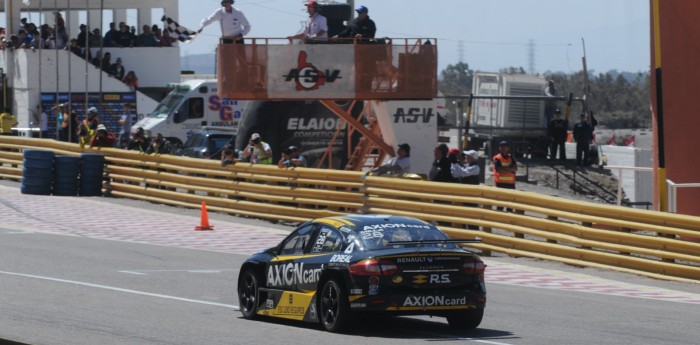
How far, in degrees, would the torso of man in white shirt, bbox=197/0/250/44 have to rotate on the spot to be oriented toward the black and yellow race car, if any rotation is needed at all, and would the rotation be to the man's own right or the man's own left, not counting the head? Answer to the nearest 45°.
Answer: approximately 45° to the man's own left

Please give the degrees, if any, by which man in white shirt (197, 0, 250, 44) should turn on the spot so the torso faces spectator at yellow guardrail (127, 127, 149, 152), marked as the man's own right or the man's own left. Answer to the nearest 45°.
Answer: approximately 90° to the man's own right

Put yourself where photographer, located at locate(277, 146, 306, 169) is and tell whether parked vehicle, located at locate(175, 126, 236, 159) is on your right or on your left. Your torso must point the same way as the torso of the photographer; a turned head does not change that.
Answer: on your right

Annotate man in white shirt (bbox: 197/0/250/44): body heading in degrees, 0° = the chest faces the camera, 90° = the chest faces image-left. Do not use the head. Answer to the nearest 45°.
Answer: approximately 45°

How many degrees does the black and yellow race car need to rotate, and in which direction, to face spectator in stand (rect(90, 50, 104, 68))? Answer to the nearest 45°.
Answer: approximately 45° to its right

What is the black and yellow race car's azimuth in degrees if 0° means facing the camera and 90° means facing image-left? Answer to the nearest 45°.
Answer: approximately 135°

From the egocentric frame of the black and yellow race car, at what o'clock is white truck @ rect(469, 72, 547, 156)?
The white truck is roughly at 2 o'clock from the black and yellow race car.

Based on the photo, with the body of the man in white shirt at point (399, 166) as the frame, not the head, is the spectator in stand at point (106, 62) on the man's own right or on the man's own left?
on the man's own right

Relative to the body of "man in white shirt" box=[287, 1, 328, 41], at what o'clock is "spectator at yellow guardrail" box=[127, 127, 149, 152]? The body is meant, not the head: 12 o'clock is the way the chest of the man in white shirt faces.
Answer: The spectator at yellow guardrail is roughly at 3 o'clock from the man in white shirt.
